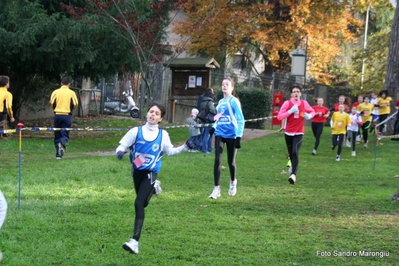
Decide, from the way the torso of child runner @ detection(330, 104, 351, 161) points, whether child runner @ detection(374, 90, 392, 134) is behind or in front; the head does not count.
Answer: behind

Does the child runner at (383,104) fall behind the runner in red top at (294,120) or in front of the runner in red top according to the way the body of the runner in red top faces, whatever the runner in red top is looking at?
behind

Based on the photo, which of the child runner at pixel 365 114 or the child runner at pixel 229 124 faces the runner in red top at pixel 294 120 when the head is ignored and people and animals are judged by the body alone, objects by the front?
the child runner at pixel 365 114

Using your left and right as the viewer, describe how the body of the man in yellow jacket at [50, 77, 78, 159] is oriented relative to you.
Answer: facing away from the viewer

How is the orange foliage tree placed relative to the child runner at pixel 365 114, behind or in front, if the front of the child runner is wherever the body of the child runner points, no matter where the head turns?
behind

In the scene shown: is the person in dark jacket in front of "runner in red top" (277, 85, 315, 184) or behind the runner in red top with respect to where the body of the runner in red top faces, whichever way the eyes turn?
behind

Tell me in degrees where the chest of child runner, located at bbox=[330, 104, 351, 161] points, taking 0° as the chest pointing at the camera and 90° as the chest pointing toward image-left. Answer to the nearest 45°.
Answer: approximately 0°

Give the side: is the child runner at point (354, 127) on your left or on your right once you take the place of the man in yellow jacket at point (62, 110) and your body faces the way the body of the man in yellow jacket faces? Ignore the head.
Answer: on your right

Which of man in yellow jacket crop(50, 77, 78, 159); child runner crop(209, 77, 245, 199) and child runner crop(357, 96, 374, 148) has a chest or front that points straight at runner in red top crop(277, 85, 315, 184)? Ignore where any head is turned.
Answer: child runner crop(357, 96, 374, 148)
